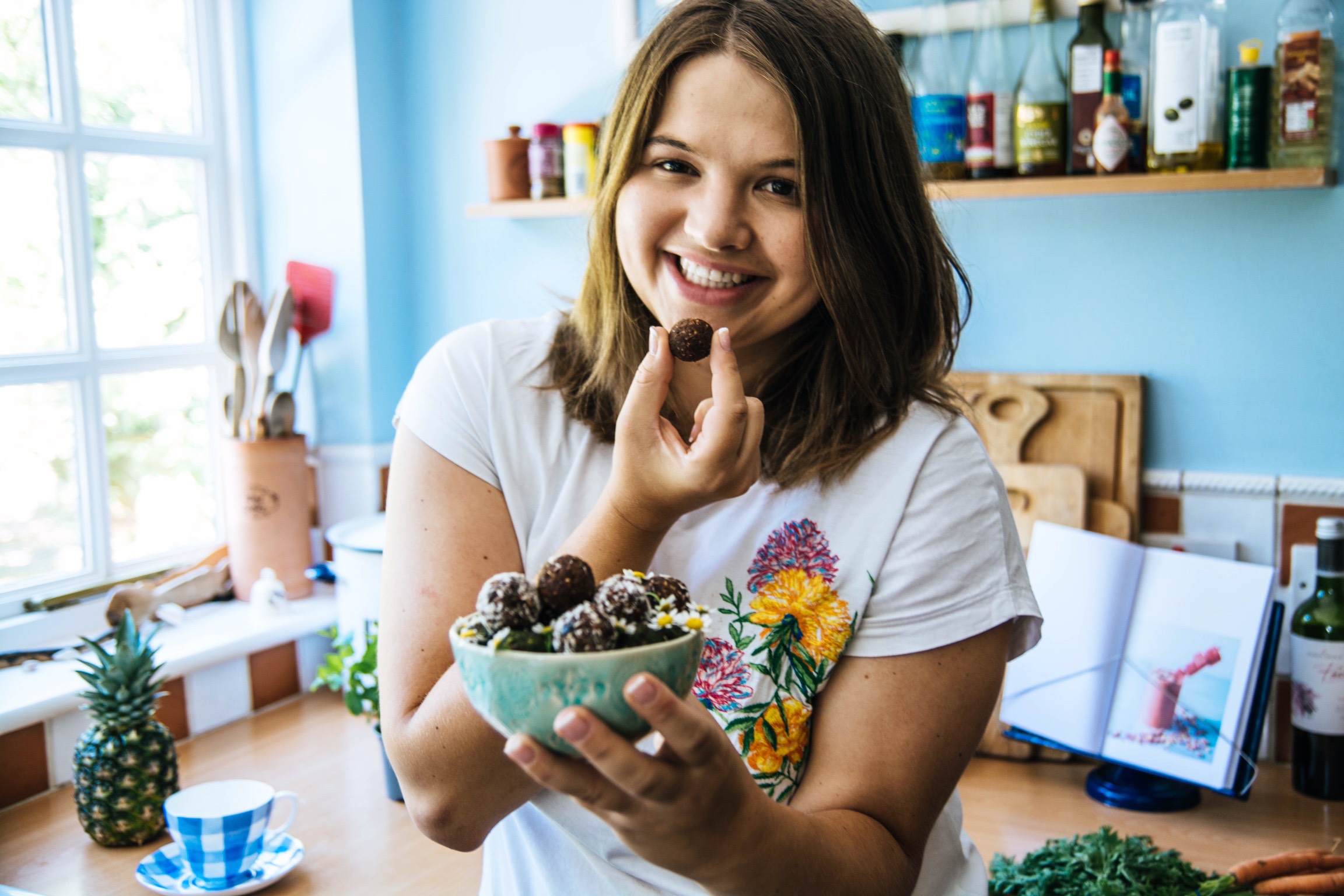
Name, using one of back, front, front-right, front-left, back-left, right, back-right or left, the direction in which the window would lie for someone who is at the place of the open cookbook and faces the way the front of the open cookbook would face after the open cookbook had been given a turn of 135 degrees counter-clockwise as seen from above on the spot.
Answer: back-left

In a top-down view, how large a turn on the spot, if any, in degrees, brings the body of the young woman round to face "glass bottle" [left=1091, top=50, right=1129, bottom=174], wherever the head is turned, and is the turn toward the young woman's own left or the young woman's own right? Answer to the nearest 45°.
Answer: approximately 135° to the young woman's own left

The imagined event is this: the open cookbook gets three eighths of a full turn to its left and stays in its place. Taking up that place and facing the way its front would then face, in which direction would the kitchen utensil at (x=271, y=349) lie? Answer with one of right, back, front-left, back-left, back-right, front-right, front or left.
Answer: back-left

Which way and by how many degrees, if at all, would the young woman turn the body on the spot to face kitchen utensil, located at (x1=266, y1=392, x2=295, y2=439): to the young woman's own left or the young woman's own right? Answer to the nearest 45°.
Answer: approximately 135° to the young woman's own right

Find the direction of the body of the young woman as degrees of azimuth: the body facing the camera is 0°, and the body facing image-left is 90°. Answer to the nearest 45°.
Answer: approximately 0°

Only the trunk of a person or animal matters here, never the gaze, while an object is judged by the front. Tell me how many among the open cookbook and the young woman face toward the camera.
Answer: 2

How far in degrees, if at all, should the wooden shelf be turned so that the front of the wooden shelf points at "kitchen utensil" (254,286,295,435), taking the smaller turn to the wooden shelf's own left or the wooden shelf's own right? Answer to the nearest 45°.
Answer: approximately 90° to the wooden shelf's own right

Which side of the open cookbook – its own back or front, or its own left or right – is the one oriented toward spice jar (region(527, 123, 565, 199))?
right
